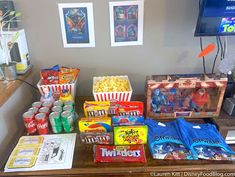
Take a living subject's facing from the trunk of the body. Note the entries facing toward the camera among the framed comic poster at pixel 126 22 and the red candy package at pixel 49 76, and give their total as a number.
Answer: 2

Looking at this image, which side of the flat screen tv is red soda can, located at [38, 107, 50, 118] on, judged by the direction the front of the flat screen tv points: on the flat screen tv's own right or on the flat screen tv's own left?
on the flat screen tv's own right

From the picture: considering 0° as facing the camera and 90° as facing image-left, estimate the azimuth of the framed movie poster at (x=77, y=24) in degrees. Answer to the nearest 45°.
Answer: approximately 0°

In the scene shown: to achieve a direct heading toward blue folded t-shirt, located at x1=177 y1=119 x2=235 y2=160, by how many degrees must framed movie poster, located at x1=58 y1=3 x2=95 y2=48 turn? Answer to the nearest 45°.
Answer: approximately 45° to its left

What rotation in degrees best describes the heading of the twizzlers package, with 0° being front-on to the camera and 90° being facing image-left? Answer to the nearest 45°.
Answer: approximately 0°
